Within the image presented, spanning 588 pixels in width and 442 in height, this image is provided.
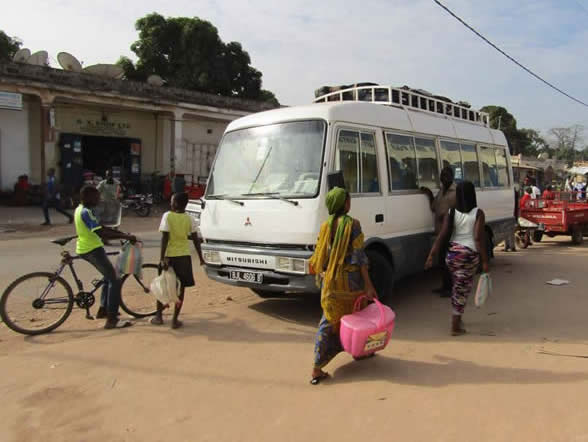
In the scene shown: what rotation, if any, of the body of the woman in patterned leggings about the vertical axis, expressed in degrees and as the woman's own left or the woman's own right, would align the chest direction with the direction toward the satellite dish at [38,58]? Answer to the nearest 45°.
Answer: approximately 45° to the woman's own left

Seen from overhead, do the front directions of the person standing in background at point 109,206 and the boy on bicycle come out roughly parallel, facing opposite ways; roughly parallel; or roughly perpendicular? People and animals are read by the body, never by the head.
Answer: roughly perpendicular

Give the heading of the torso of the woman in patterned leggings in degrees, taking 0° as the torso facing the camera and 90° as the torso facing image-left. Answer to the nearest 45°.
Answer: approximately 180°

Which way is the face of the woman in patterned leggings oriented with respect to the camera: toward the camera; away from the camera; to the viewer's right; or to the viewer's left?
away from the camera

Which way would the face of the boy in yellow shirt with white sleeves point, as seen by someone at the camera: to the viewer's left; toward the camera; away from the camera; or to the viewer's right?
away from the camera

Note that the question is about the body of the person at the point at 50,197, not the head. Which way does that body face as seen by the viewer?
to the viewer's left

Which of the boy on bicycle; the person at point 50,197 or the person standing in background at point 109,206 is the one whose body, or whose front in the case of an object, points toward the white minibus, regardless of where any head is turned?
the boy on bicycle
